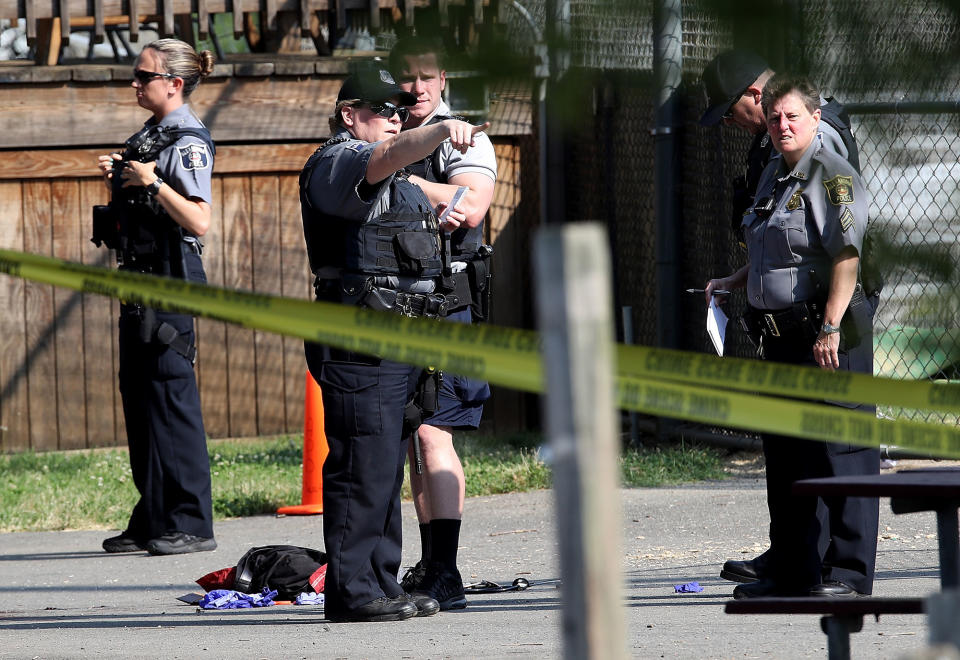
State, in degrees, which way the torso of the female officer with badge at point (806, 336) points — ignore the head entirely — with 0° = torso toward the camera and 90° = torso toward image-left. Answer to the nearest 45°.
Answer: approximately 45°

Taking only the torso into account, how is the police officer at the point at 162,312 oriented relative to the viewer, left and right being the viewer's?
facing to the left of the viewer

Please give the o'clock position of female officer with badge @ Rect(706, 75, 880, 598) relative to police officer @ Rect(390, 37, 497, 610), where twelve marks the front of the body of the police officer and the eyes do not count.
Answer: The female officer with badge is roughly at 8 o'clock from the police officer.

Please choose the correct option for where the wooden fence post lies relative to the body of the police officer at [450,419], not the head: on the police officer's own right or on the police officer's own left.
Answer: on the police officer's own left

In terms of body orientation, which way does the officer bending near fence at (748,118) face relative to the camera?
to the viewer's left

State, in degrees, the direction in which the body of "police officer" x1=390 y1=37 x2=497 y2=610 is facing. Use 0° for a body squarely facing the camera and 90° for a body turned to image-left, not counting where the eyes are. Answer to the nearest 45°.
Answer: approximately 45°

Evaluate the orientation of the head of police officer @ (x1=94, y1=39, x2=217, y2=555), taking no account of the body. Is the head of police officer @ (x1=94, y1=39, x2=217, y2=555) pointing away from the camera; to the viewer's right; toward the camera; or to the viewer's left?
to the viewer's left

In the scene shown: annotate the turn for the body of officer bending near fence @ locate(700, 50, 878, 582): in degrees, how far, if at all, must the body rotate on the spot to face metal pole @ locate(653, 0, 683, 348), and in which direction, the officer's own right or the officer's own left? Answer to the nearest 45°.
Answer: approximately 90° to the officer's own right

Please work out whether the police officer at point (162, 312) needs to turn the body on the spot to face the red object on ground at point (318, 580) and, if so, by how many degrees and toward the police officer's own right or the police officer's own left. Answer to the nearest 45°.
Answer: approximately 135° to the police officer's own left
